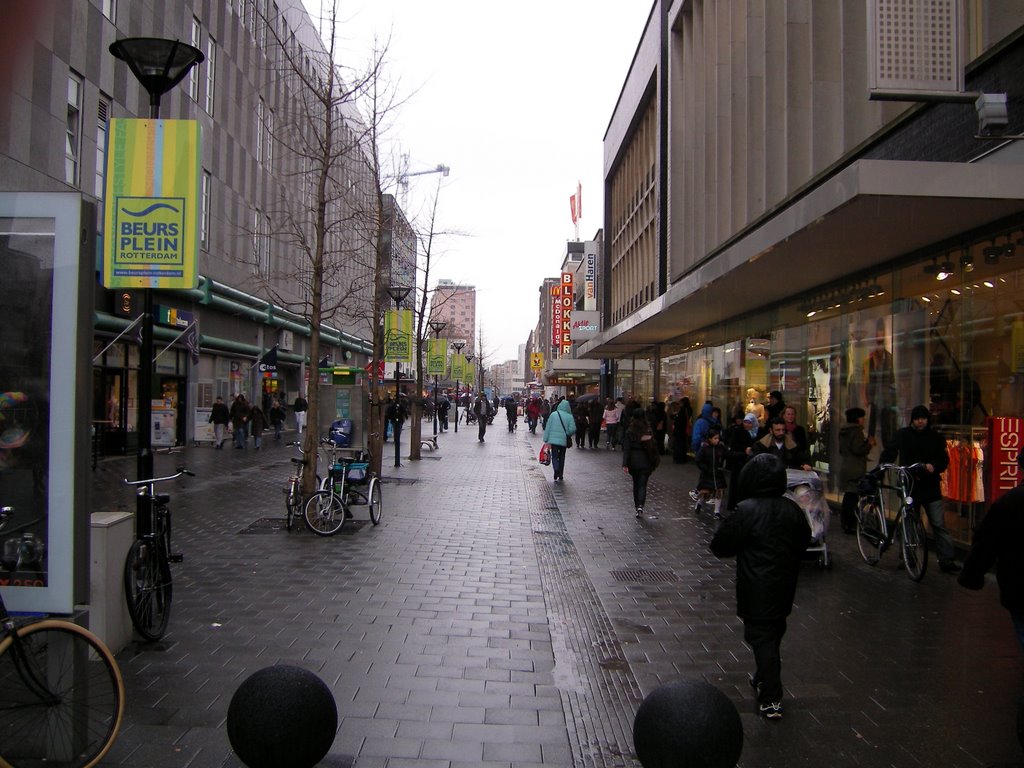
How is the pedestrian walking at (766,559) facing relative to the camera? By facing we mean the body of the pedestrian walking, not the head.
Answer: away from the camera

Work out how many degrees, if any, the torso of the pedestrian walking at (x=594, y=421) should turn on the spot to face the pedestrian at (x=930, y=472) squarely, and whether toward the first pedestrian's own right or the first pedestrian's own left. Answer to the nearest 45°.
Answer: approximately 180°

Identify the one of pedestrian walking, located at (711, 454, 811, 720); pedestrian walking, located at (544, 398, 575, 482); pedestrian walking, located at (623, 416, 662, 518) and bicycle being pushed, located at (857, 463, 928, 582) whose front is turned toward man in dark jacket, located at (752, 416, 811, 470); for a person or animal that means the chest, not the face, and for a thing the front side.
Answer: pedestrian walking, located at (711, 454, 811, 720)

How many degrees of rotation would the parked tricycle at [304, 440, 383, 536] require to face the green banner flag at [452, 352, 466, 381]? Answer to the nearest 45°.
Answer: approximately 135° to its right

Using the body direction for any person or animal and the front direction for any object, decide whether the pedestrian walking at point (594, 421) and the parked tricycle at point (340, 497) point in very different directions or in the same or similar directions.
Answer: very different directions

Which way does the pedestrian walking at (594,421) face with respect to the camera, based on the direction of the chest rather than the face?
away from the camera

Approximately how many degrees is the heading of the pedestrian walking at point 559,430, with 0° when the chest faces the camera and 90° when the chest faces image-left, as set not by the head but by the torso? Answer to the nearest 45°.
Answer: approximately 180°

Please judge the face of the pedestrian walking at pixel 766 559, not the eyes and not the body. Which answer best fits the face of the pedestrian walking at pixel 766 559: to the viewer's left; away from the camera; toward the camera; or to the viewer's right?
away from the camera

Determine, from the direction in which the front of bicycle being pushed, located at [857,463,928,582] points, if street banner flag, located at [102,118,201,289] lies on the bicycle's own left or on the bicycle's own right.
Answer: on the bicycle's own right

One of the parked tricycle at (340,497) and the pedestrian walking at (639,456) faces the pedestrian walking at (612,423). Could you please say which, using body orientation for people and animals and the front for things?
the pedestrian walking at (639,456)
